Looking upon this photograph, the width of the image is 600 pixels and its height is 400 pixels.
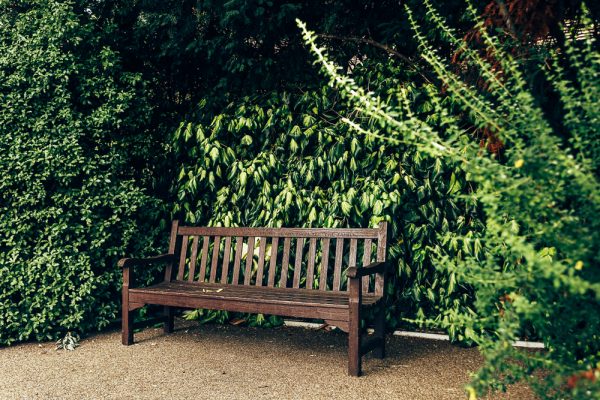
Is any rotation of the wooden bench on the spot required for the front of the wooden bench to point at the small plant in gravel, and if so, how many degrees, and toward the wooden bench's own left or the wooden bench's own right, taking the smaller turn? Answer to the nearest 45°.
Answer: approximately 45° to the wooden bench's own right

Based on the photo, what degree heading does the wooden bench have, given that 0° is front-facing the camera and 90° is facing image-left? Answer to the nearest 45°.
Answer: approximately 45°
